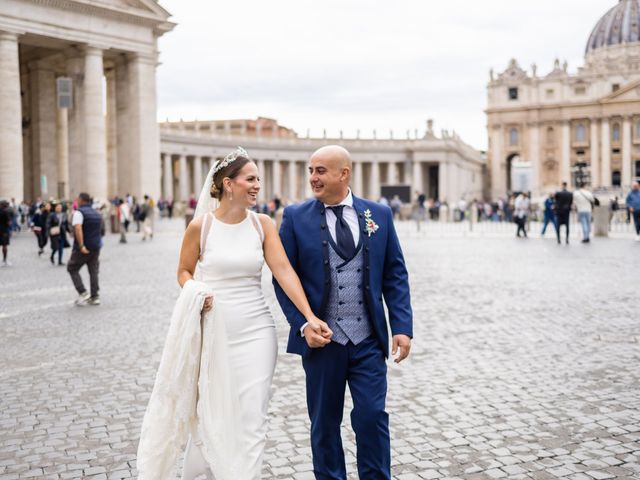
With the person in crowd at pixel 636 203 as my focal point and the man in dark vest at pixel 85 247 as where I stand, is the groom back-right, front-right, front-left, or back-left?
back-right

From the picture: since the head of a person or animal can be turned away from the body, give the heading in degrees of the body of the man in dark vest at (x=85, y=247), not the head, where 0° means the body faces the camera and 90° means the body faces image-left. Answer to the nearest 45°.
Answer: approximately 135°

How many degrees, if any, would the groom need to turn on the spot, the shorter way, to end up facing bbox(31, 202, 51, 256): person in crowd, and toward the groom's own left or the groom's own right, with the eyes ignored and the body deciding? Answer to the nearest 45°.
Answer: approximately 135° to the groom's own right

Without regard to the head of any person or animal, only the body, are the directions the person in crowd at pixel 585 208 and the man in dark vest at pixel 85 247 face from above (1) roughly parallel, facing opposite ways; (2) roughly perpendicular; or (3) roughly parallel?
roughly perpendicular

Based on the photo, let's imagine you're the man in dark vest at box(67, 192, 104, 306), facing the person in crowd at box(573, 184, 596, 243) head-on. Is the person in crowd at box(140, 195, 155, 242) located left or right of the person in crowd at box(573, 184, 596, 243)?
left

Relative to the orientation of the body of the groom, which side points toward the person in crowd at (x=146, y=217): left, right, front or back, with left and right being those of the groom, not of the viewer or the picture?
back

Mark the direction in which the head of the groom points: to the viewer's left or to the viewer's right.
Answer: to the viewer's left
